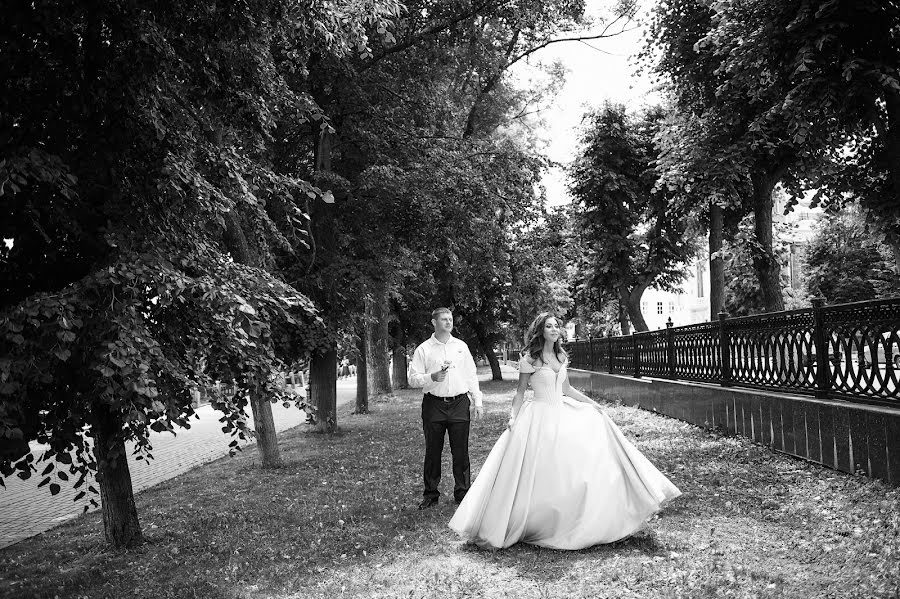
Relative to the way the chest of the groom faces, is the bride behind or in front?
in front

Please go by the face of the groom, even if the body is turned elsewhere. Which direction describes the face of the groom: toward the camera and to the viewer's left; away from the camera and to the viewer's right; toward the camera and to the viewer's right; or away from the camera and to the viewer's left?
toward the camera and to the viewer's right

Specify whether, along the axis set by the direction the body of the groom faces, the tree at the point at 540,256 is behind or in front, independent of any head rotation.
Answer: behind

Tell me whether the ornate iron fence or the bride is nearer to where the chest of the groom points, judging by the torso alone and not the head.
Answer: the bride

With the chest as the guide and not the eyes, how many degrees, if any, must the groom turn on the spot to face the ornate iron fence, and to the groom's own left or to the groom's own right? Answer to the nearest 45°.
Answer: approximately 90° to the groom's own left

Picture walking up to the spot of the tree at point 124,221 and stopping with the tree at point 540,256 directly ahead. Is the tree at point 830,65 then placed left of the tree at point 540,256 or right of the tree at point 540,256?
right

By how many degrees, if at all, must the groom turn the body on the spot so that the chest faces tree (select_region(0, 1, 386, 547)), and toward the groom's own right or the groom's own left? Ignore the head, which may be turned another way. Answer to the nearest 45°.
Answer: approximately 45° to the groom's own right

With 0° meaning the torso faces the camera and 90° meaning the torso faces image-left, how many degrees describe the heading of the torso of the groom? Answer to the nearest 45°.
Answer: approximately 0°

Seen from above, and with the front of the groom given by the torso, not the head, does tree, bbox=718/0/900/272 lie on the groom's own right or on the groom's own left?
on the groom's own left
